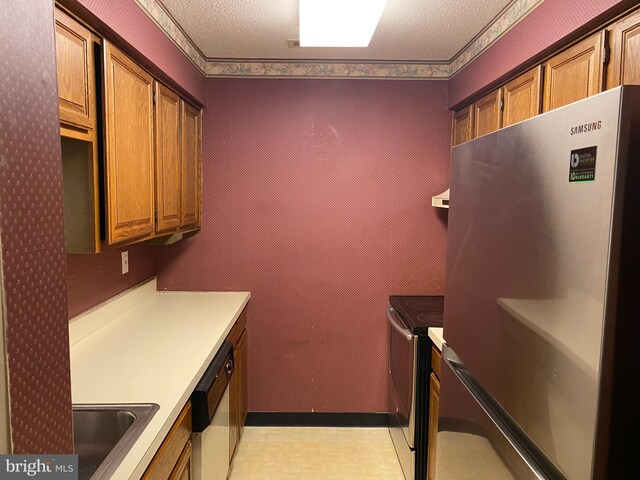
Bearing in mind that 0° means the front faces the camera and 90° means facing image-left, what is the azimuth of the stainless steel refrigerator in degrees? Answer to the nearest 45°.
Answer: approximately 45°

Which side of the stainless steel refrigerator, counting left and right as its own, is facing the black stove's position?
right

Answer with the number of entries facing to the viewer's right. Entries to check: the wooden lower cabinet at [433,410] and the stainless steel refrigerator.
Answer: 0

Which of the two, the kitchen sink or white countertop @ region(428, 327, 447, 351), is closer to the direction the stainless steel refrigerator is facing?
the kitchen sink

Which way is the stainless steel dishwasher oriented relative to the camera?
to the viewer's right

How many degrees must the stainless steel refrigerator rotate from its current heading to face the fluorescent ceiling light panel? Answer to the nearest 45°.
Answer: approximately 90° to its right

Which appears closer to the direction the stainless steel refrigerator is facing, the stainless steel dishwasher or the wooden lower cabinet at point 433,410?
the stainless steel dishwasher

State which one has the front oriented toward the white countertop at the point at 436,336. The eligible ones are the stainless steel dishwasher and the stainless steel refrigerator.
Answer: the stainless steel dishwasher

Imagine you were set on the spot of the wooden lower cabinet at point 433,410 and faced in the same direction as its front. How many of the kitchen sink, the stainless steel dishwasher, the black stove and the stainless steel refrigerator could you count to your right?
1

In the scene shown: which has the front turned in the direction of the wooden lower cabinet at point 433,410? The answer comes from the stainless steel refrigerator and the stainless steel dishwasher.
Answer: the stainless steel dishwasher

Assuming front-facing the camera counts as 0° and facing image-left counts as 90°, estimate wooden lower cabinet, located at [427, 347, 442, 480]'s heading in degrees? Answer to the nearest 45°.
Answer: approximately 90°

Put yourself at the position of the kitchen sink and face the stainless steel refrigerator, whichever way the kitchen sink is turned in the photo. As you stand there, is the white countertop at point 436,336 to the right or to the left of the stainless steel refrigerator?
left
